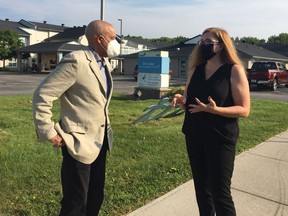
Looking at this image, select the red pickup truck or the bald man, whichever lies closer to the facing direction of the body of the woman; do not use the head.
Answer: the bald man

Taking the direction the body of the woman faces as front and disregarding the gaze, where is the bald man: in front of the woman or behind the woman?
in front

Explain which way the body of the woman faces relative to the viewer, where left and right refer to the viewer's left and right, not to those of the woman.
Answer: facing the viewer and to the left of the viewer

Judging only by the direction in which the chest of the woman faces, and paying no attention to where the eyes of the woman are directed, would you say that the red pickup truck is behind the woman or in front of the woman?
behind

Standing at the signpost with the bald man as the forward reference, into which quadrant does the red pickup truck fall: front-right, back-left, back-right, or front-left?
back-left

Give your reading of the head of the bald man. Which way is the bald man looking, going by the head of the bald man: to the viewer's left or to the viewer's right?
to the viewer's right
